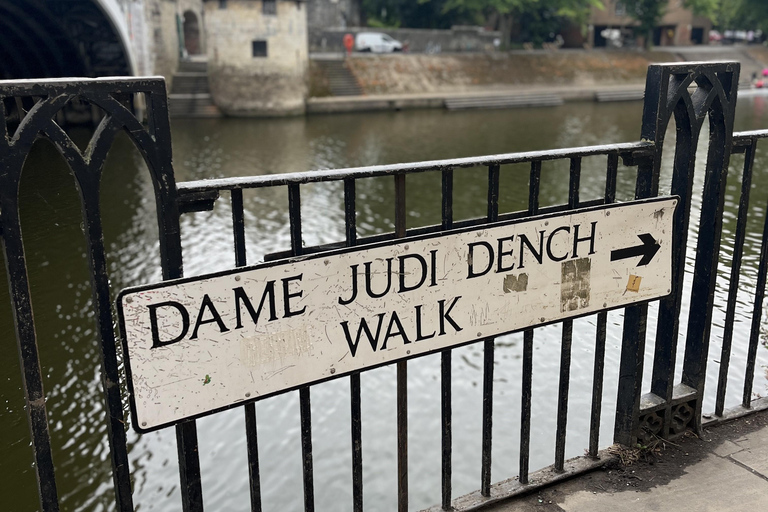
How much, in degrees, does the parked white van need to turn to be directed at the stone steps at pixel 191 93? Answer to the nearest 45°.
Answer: approximately 135° to its right

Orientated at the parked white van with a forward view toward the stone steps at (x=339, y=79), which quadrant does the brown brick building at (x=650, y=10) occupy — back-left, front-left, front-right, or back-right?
back-left

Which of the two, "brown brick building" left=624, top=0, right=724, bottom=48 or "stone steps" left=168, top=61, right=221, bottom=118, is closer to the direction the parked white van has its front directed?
the brown brick building

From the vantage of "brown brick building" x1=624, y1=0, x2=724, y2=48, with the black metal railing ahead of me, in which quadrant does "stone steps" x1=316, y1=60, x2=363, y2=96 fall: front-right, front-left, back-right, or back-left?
front-right

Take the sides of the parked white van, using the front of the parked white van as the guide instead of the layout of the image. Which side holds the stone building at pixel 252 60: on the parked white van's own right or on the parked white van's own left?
on the parked white van's own right

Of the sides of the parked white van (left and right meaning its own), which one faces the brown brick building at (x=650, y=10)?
front

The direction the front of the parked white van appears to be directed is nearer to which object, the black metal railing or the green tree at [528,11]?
the green tree

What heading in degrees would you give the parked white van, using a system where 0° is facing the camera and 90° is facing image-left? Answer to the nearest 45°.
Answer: approximately 270°
